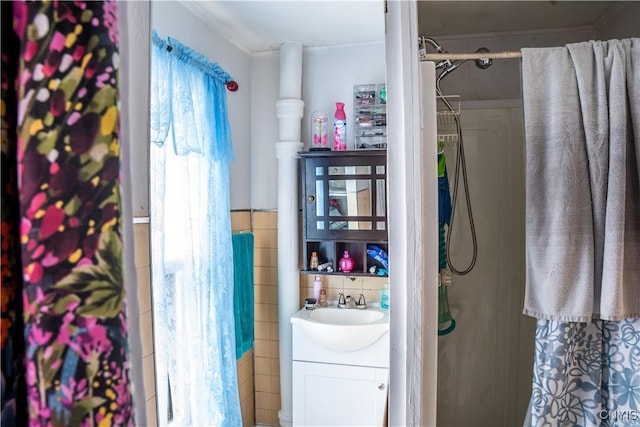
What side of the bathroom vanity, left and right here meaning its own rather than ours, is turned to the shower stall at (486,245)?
left

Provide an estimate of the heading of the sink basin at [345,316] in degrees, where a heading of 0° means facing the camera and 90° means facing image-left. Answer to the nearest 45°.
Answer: approximately 0°

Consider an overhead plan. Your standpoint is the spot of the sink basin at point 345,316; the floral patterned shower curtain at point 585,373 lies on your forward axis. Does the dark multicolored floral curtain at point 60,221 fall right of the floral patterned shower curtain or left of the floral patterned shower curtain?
right

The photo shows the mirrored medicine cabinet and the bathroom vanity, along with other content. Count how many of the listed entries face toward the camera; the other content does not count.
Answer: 2

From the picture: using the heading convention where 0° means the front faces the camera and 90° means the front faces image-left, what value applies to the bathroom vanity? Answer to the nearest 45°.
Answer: approximately 0°
